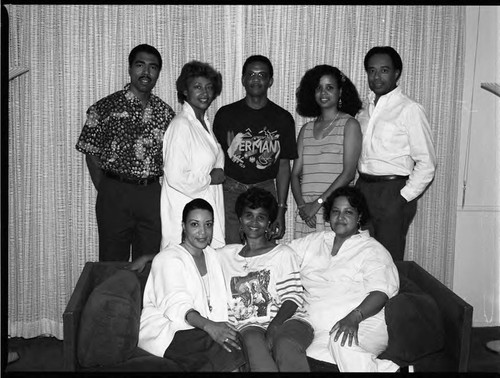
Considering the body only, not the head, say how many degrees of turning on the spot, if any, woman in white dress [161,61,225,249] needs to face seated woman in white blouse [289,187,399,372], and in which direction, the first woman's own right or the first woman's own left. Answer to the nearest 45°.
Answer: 0° — they already face them

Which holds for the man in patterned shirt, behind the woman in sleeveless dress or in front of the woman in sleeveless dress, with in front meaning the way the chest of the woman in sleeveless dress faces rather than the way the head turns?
in front

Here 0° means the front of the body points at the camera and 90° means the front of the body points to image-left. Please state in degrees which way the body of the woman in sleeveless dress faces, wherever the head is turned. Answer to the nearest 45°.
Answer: approximately 45°

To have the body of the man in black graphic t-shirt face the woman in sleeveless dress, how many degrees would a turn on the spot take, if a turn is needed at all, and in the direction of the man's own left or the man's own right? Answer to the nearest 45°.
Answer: approximately 90° to the man's own left

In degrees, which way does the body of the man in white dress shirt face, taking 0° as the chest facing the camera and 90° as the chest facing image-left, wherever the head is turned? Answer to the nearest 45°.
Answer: approximately 45°

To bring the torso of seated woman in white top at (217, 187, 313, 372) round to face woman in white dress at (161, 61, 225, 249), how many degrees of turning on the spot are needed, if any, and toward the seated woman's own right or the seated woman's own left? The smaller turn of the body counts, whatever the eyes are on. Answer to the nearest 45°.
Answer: approximately 135° to the seated woman's own right

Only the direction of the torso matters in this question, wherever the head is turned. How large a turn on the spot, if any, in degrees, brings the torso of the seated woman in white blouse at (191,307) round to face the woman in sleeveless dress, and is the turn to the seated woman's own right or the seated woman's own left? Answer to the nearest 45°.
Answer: approximately 90° to the seated woman's own left

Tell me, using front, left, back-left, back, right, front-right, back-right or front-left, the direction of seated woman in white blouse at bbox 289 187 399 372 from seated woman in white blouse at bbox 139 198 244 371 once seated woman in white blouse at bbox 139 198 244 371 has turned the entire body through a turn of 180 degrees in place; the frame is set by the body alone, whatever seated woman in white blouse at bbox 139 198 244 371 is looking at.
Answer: back-right

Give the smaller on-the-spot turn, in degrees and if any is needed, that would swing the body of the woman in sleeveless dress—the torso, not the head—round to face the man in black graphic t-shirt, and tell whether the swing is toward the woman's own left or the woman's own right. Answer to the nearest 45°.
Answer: approximately 45° to the woman's own right
